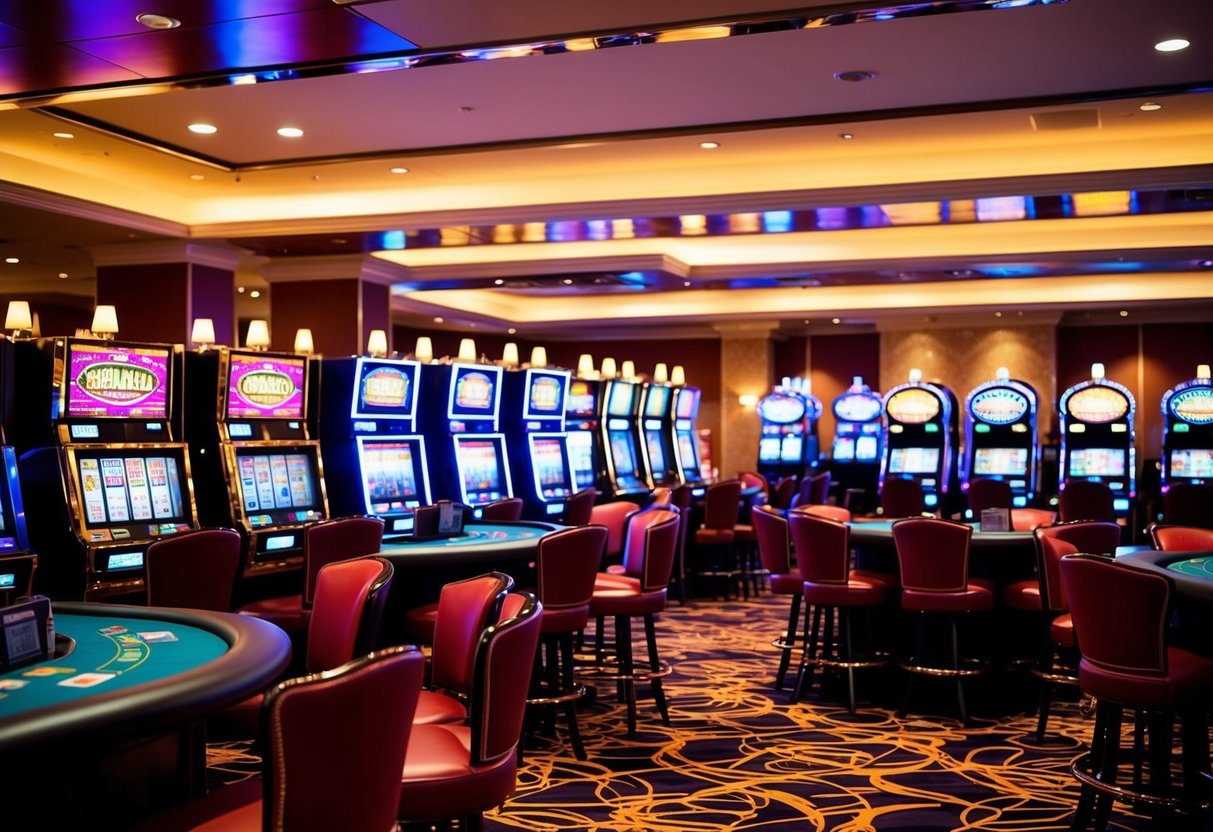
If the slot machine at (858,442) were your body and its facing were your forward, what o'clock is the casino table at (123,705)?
The casino table is roughly at 12 o'clock from the slot machine.

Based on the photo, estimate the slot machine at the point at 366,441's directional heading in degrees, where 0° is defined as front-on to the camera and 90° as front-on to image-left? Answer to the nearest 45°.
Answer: approximately 315°

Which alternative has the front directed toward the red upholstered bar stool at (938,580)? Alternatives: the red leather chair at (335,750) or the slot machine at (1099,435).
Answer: the slot machine

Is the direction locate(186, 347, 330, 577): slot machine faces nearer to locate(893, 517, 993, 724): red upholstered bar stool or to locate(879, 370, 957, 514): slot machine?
the red upholstered bar stool

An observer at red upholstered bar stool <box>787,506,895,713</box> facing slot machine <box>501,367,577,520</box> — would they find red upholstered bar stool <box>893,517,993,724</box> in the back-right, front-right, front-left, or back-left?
back-right

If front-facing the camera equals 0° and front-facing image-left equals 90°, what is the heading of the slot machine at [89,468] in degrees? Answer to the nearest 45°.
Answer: approximately 315°

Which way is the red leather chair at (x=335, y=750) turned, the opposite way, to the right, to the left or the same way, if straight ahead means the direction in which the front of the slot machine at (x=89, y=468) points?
the opposite way

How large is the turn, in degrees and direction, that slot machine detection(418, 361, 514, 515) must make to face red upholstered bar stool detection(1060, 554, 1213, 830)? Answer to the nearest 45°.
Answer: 0° — it already faces it

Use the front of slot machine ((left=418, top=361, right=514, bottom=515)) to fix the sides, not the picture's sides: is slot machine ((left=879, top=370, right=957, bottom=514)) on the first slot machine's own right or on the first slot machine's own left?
on the first slot machine's own left

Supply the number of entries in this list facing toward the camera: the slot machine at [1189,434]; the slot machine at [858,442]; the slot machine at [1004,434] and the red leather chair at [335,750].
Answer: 3
